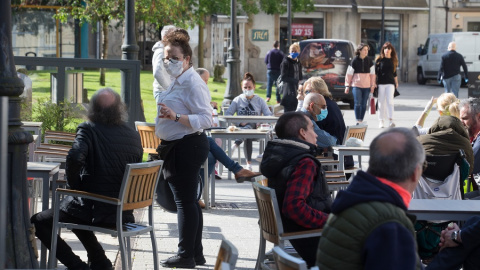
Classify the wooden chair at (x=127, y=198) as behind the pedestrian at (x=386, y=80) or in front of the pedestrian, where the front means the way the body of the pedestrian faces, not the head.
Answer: in front

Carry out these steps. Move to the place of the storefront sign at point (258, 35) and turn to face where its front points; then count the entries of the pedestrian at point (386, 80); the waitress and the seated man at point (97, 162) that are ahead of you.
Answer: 3

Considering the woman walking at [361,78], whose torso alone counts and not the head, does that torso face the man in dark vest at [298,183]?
yes

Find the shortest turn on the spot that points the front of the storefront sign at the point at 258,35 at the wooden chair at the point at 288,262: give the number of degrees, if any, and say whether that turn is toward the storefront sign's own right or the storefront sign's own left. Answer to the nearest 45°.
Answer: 0° — it already faces it

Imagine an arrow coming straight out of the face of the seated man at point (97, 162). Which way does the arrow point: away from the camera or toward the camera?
away from the camera

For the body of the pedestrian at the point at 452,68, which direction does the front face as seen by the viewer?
away from the camera

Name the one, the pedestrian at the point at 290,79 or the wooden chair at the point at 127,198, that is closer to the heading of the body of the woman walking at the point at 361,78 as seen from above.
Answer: the wooden chair

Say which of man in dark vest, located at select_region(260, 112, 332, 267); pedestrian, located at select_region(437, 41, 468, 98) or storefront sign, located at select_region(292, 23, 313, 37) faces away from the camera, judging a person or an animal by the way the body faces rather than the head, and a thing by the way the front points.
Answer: the pedestrian
